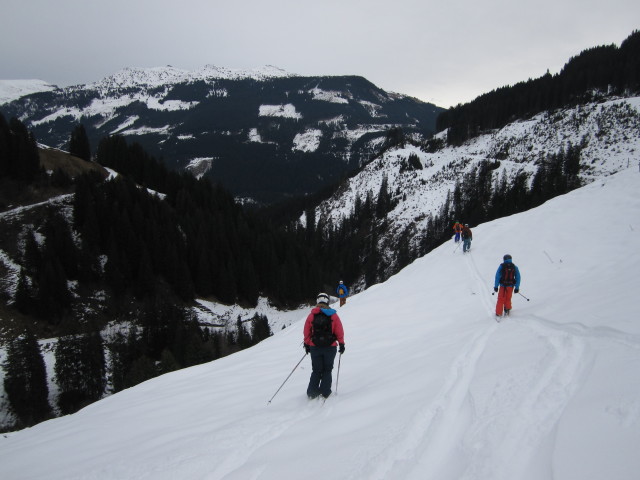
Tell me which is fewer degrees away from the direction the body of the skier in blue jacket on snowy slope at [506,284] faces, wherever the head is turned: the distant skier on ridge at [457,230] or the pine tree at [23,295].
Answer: the distant skier on ridge

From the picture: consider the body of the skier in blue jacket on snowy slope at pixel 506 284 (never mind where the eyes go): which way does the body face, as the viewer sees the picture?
away from the camera

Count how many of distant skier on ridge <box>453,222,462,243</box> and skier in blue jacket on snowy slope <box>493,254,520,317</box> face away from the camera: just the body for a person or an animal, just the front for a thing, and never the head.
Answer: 2

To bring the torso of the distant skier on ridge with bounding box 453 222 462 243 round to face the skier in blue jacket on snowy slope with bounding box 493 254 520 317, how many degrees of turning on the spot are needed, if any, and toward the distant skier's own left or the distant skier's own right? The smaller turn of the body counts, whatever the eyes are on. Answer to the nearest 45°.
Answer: approximately 180°

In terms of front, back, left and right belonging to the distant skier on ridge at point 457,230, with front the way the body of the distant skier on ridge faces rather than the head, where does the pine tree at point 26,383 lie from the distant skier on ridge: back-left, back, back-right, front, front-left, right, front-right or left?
left

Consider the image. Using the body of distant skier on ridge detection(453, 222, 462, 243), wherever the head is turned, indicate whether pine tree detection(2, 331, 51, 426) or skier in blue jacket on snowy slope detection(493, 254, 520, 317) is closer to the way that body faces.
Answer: the pine tree

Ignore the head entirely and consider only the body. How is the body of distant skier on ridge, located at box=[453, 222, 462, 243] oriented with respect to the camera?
away from the camera

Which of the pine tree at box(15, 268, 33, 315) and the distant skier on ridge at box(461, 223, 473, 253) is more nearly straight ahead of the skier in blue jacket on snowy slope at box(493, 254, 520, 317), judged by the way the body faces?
the distant skier on ridge
